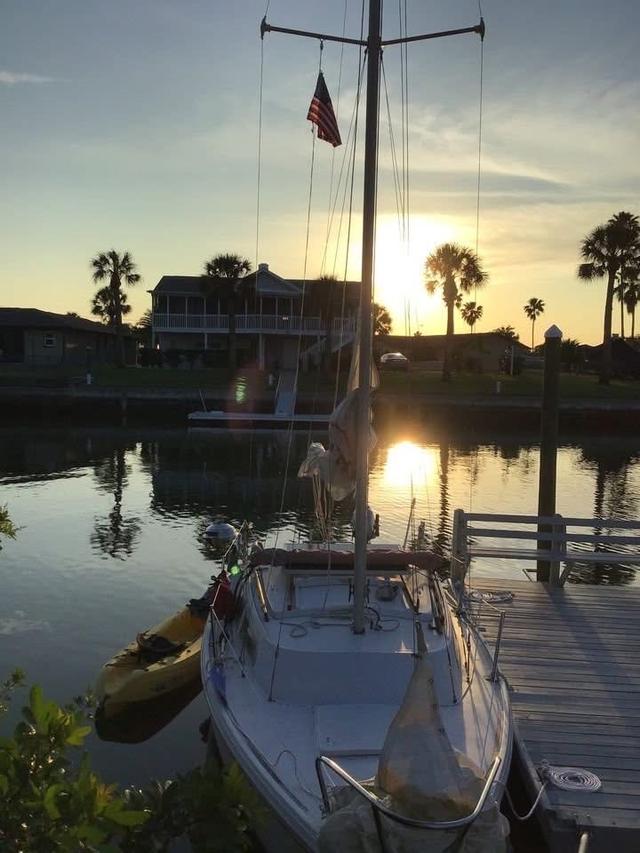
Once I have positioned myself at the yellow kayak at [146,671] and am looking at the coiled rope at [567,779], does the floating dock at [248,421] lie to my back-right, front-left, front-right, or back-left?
back-left

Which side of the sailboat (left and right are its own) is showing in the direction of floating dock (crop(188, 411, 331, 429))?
back

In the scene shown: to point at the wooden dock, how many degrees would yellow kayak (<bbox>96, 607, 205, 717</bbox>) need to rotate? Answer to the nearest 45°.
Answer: approximately 45° to its right

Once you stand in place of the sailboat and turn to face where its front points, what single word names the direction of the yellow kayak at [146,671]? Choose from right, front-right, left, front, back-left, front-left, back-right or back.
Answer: back-right

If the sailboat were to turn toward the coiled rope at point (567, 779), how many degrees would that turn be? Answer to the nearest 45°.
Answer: approximately 90° to its left

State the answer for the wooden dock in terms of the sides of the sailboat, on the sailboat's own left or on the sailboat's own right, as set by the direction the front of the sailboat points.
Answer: on the sailboat's own left

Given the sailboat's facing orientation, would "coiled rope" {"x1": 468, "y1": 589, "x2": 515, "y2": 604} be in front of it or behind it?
behind

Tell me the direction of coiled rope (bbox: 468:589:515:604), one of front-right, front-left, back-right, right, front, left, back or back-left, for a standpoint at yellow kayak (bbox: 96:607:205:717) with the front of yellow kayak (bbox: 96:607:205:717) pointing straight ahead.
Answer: front-right
